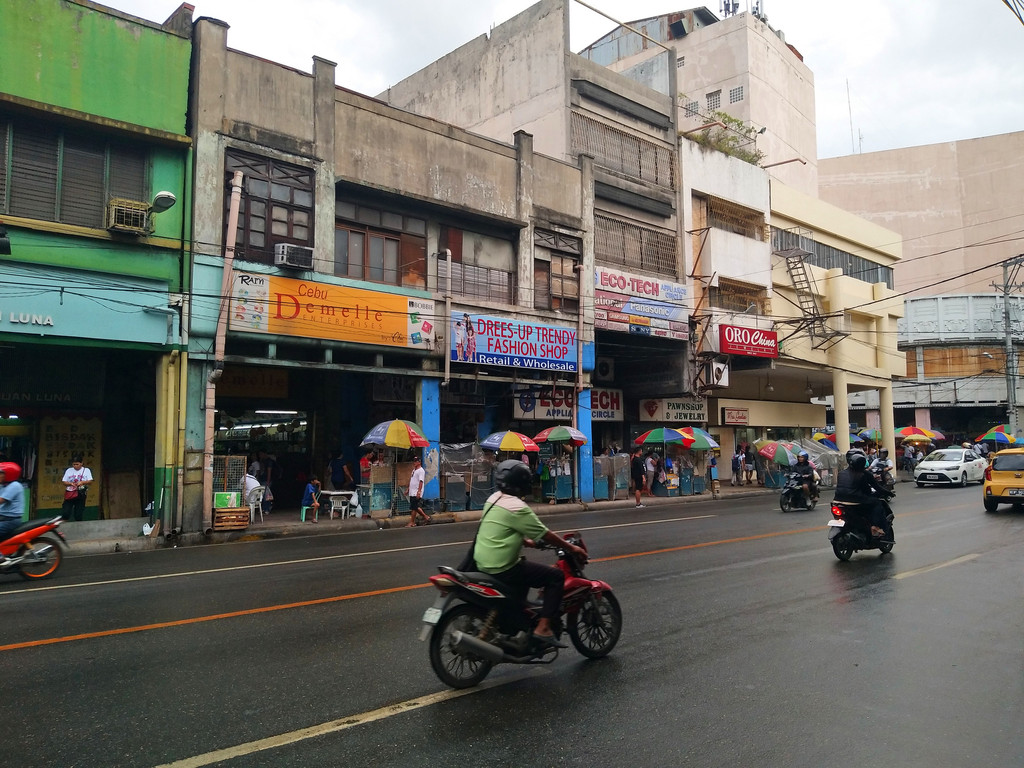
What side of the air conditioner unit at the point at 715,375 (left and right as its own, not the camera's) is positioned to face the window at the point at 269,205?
right

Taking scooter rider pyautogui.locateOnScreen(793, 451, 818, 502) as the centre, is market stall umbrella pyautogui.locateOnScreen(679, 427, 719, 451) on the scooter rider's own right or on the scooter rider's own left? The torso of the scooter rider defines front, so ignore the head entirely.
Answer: on the scooter rider's own right

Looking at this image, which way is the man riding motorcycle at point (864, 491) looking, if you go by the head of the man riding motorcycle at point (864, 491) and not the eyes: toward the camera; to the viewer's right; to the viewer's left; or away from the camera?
away from the camera

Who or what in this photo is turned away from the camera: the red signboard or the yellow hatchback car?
the yellow hatchback car

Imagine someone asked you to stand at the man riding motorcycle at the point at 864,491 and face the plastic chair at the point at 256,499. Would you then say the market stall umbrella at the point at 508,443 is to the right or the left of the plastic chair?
right

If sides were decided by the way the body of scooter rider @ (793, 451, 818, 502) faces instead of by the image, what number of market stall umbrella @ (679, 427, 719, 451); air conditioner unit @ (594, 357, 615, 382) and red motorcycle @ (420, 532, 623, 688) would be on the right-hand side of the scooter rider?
2

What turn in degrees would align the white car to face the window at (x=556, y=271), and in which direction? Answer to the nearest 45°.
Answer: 0° — it already faces it
